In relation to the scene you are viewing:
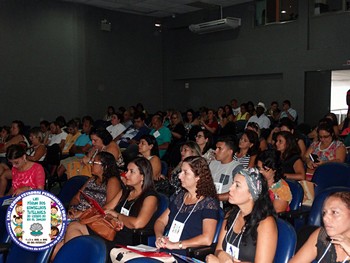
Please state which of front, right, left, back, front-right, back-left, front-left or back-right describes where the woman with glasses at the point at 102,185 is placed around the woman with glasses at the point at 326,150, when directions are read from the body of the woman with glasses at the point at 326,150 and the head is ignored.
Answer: front

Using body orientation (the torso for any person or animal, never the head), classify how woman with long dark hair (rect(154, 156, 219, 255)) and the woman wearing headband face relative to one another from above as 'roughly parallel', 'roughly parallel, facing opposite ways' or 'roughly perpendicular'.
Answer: roughly parallel

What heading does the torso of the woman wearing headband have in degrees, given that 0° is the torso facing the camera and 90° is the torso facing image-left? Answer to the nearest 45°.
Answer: approximately 45°

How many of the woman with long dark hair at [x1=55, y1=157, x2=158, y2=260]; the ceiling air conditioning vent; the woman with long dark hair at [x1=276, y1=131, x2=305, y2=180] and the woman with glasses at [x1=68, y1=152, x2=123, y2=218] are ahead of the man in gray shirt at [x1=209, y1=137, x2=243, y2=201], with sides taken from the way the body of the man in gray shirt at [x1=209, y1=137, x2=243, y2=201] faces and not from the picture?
2

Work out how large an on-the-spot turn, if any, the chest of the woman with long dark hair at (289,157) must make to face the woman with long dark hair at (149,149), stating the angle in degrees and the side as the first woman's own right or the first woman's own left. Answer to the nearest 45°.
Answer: approximately 45° to the first woman's own right

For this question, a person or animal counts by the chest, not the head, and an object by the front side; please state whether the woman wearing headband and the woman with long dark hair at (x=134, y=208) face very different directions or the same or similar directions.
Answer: same or similar directions

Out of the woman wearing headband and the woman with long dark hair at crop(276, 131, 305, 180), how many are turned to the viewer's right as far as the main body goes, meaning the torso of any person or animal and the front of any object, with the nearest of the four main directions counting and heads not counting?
0

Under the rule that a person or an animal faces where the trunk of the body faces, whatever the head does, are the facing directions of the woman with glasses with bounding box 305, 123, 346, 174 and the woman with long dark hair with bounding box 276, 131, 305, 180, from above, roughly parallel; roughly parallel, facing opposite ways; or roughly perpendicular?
roughly parallel

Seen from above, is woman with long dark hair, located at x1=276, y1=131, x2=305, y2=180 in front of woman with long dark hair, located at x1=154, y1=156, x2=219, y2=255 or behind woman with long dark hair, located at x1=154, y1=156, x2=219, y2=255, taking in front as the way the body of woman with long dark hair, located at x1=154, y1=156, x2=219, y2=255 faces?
behind

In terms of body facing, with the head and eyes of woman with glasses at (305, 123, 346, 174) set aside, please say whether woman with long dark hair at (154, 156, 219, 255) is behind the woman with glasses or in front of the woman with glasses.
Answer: in front

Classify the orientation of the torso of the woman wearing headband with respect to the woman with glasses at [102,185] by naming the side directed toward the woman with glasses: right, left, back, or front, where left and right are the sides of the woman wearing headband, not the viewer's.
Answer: right

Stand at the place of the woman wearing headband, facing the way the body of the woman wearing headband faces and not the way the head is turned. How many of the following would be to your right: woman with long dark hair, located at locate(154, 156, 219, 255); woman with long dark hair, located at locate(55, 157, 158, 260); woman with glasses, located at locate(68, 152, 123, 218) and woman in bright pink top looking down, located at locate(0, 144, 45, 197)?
4

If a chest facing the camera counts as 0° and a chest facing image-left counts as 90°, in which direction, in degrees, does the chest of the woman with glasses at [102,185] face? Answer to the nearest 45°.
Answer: approximately 45°

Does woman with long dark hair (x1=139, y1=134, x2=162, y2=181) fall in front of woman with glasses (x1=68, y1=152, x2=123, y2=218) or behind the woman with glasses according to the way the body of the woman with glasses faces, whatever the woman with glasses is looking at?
behind

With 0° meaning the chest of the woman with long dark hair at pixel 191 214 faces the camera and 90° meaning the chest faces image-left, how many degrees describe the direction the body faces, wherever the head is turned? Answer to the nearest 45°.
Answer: approximately 45°
